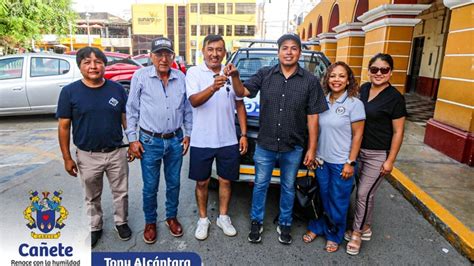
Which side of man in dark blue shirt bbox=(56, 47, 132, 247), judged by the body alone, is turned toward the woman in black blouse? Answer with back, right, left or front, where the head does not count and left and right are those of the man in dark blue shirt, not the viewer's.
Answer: left

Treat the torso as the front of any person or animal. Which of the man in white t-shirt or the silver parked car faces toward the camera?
the man in white t-shirt

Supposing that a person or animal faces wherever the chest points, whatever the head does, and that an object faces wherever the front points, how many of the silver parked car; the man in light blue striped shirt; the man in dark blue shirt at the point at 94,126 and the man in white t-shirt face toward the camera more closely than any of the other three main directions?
3

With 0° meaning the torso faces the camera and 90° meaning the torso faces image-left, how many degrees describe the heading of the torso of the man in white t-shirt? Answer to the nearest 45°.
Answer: approximately 0°

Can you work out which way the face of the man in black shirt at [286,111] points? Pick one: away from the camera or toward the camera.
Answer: toward the camera

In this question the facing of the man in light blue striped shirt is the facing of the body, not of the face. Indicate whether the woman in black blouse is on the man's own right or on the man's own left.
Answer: on the man's own left

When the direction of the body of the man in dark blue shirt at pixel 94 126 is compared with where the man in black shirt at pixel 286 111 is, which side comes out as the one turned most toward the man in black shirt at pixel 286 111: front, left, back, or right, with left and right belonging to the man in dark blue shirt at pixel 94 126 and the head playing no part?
left

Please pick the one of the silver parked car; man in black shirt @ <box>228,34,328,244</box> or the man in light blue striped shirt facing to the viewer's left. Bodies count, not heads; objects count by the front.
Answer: the silver parked car

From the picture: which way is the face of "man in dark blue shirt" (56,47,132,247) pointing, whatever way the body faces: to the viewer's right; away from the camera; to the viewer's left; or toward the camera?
toward the camera

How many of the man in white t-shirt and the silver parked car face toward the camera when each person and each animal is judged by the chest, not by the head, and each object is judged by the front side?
1

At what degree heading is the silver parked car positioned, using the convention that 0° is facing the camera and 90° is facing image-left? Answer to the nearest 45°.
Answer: approximately 90°

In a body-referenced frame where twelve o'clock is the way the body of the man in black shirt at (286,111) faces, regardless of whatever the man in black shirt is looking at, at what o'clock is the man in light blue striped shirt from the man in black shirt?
The man in light blue striped shirt is roughly at 3 o'clock from the man in black shirt.
